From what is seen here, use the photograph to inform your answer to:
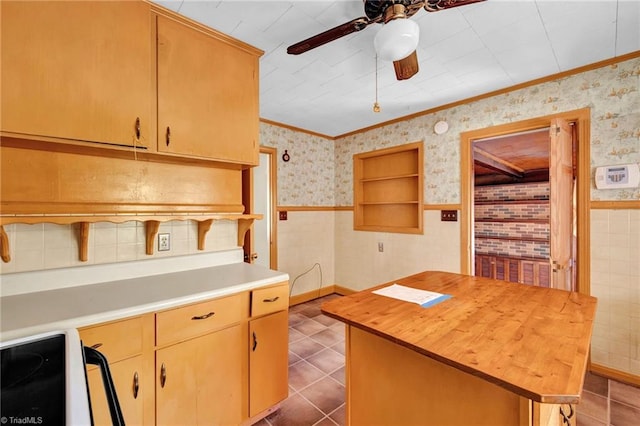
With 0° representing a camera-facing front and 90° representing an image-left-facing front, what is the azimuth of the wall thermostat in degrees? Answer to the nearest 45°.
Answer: approximately 0°

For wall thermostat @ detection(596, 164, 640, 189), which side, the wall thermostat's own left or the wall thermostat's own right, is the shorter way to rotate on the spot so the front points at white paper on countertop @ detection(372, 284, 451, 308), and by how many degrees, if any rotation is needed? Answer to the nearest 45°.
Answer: approximately 45° to the wall thermostat's own right

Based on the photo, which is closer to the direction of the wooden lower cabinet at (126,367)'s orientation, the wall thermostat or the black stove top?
the wall thermostat

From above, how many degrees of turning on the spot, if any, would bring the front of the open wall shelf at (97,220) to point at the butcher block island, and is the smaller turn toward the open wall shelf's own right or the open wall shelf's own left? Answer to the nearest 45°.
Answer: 0° — it already faces it

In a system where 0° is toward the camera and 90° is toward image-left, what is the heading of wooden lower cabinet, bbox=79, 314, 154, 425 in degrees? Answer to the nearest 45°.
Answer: approximately 315°

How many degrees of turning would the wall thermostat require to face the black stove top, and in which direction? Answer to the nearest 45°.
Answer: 0° — it already faces it

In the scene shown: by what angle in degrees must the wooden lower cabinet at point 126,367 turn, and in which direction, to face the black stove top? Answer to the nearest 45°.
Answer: approximately 45° to its right

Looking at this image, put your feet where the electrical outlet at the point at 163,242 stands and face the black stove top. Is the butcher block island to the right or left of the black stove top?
left
